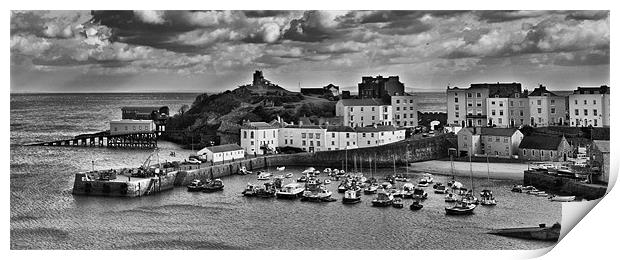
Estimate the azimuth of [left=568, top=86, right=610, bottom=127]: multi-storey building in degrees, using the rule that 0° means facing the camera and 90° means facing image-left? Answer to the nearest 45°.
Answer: approximately 0°

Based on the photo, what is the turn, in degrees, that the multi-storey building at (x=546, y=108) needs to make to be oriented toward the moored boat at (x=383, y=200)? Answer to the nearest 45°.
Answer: approximately 45° to its right

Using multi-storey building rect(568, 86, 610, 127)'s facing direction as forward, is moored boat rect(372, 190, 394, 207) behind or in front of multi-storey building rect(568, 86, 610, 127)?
in front

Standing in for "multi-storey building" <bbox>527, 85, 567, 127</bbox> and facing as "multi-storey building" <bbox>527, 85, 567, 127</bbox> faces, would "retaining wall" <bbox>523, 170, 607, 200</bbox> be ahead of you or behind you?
ahead

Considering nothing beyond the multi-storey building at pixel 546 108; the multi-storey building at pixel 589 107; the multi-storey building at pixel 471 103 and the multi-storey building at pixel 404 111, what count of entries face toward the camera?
4

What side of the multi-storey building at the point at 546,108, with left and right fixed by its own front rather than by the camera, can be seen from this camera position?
front

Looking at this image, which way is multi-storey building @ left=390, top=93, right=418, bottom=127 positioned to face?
toward the camera

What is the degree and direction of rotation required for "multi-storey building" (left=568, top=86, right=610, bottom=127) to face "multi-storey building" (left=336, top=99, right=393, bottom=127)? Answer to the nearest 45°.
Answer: approximately 90° to its right

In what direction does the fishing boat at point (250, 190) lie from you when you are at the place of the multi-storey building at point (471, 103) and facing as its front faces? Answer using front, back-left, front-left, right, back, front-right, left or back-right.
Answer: front-right

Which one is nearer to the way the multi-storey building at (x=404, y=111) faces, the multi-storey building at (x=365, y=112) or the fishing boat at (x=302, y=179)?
the fishing boat

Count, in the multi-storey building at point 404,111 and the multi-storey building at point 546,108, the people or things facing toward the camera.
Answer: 2

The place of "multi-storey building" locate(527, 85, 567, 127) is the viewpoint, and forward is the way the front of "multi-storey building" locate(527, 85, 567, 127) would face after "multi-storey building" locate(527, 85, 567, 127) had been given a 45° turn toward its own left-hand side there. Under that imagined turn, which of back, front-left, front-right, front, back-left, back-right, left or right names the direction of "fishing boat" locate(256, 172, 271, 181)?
right

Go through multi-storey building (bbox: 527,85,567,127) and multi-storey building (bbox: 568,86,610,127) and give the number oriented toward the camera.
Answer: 2

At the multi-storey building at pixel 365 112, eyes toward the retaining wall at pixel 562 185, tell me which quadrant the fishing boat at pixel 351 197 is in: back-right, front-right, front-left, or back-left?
front-right

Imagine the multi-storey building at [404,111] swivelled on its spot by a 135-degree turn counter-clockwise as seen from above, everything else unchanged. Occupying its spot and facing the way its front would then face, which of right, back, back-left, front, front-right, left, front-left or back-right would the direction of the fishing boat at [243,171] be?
back
